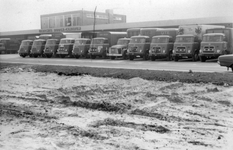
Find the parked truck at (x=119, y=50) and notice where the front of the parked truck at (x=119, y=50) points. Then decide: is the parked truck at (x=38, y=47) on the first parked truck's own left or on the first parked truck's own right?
on the first parked truck's own right

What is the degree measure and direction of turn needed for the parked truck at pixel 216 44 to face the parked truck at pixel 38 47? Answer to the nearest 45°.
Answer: approximately 90° to its right

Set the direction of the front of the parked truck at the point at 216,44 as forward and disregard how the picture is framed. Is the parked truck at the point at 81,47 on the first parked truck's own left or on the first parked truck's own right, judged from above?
on the first parked truck's own right

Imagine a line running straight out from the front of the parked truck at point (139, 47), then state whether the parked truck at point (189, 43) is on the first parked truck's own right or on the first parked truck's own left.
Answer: on the first parked truck's own left

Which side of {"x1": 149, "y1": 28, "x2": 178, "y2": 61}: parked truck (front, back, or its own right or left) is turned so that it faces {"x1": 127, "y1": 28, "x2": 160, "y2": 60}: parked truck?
right

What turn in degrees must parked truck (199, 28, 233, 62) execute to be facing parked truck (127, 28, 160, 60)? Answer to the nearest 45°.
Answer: approximately 90° to its right

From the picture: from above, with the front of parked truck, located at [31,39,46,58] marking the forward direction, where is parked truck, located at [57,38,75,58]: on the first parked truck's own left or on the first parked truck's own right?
on the first parked truck's own left

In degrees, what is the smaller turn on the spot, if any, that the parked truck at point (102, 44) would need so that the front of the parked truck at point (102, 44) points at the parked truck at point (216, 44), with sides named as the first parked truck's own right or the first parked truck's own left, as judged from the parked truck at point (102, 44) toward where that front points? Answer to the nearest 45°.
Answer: approximately 90° to the first parked truck's own left

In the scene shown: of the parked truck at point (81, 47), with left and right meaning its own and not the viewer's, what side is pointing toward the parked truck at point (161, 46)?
left
